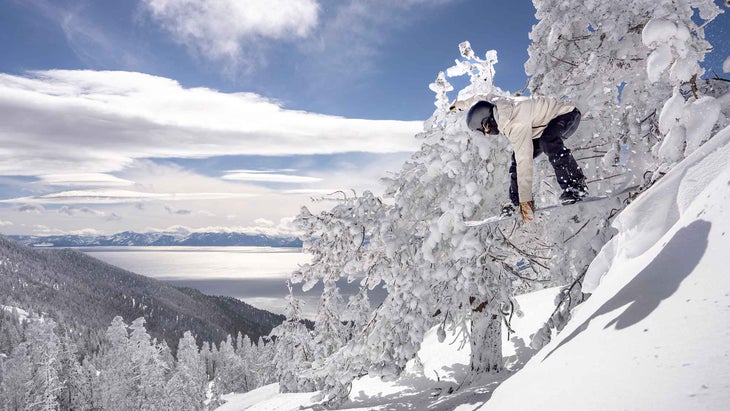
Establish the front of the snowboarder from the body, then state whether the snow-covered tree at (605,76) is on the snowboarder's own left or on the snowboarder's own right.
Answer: on the snowboarder's own right

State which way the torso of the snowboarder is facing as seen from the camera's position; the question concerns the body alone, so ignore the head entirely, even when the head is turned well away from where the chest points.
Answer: to the viewer's left
